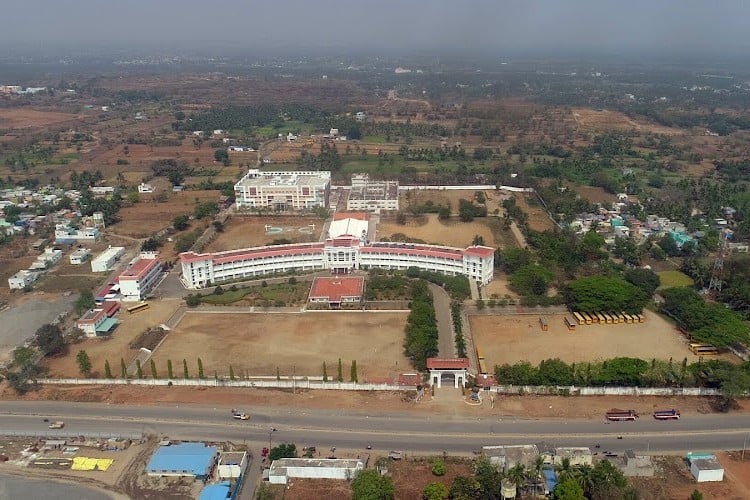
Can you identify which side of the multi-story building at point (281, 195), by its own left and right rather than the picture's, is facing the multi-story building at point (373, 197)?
left

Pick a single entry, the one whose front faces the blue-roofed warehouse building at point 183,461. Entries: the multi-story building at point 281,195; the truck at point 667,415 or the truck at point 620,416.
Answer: the multi-story building

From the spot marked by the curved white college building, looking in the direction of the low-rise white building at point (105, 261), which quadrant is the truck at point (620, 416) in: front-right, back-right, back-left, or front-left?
back-left

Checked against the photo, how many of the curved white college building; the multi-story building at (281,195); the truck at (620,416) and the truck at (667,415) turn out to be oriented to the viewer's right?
2

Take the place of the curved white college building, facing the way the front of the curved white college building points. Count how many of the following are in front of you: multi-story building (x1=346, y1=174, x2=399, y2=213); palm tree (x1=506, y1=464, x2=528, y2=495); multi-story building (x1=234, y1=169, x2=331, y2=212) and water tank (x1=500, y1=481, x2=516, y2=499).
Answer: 2

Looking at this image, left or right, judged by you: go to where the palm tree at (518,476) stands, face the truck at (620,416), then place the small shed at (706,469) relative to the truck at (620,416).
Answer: right

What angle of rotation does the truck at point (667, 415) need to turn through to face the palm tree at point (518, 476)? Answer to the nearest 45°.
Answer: approximately 135° to its right

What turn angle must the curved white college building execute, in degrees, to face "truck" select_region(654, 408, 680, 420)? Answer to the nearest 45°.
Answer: approximately 45° to its left

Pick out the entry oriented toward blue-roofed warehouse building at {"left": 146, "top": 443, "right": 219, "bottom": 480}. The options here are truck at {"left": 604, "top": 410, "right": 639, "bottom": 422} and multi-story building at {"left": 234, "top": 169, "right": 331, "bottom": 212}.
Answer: the multi-story building

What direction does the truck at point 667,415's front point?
to the viewer's right

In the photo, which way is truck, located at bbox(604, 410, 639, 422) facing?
to the viewer's right

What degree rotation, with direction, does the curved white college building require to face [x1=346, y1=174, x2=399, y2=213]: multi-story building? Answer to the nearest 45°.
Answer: approximately 180°

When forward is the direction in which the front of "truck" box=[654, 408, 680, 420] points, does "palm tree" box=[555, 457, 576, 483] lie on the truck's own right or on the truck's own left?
on the truck's own right
